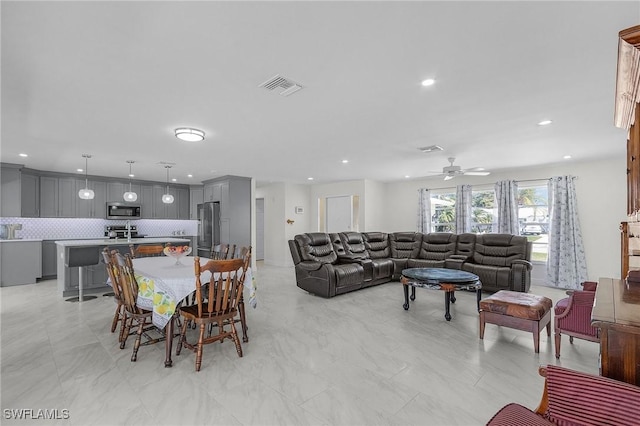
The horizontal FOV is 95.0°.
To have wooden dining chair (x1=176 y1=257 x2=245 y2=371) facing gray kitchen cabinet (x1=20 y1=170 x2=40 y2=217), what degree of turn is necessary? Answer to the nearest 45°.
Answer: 0° — it already faces it

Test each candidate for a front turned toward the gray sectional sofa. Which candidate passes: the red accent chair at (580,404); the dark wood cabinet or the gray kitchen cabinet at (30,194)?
the gray kitchen cabinet

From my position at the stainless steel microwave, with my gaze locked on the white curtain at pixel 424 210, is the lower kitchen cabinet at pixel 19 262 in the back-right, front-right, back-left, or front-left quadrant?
back-right

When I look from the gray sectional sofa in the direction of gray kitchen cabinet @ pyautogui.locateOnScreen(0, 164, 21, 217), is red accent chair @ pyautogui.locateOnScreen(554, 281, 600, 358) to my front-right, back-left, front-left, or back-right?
back-left

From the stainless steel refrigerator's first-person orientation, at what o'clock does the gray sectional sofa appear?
The gray sectional sofa is roughly at 9 o'clock from the stainless steel refrigerator.

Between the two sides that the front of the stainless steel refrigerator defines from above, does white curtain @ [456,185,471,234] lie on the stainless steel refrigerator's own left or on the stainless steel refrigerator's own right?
on the stainless steel refrigerator's own left

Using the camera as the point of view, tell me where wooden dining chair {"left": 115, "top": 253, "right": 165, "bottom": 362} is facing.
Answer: facing away from the viewer and to the right of the viewer
